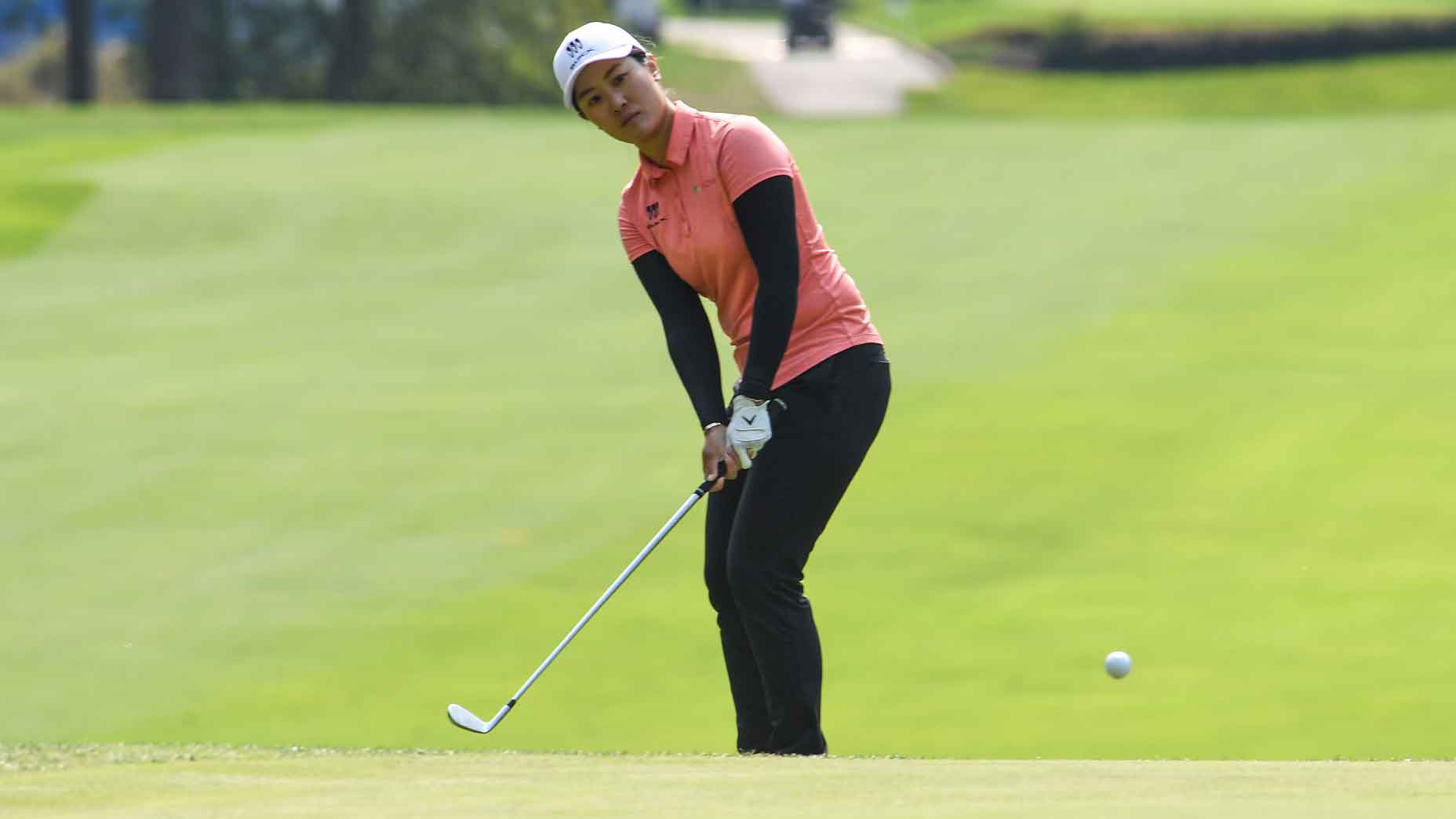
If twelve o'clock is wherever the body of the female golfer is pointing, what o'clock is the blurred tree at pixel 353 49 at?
The blurred tree is roughly at 4 o'clock from the female golfer.

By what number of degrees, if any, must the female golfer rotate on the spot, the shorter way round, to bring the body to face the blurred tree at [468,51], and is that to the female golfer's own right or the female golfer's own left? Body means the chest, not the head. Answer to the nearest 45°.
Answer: approximately 135° to the female golfer's own right

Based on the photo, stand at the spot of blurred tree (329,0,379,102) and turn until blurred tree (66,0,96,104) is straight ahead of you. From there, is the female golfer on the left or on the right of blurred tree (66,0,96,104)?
left

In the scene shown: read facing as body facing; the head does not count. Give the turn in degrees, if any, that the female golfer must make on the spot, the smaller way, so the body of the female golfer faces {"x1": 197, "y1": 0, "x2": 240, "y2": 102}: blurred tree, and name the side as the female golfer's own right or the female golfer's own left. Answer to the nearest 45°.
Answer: approximately 135° to the female golfer's own right

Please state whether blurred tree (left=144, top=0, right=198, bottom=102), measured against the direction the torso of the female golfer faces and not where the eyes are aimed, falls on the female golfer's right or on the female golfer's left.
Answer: on the female golfer's right

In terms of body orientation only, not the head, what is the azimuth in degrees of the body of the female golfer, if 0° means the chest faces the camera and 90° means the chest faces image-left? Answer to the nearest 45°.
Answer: approximately 45°

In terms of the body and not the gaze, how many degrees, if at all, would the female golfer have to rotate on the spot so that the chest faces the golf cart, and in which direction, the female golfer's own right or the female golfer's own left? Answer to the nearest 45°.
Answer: approximately 135° to the female golfer's own right
